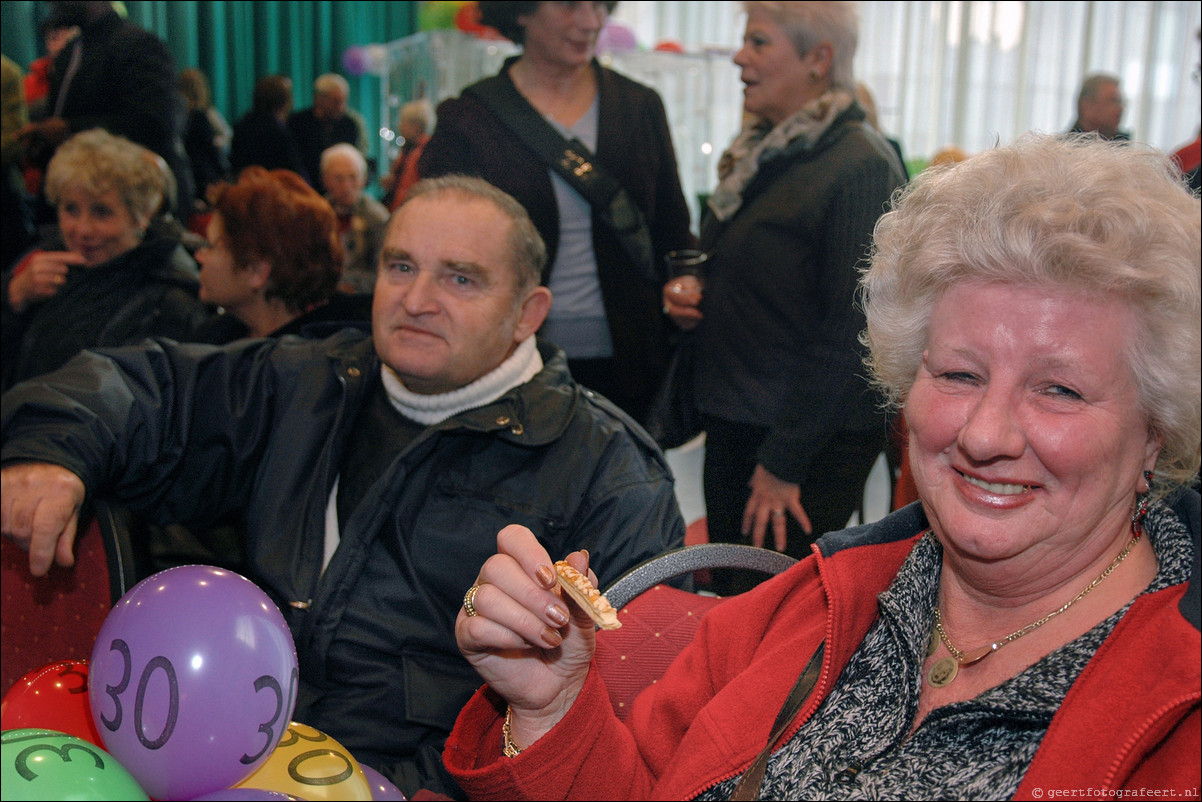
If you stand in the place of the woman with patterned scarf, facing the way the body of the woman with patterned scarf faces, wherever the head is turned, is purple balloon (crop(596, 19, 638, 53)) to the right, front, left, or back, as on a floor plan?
right

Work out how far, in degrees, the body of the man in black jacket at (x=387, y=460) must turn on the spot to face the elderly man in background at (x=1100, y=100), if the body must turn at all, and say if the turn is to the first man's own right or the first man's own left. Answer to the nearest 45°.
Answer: approximately 180°

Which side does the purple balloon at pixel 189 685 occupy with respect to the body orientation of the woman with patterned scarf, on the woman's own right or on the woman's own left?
on the woman's own left

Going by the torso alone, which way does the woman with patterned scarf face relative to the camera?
to the viewer's left

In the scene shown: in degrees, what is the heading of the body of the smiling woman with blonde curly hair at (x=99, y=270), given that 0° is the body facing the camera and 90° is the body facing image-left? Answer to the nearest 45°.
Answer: approximately 45°

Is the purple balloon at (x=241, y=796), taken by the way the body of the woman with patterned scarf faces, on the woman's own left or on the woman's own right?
on the woman's own left

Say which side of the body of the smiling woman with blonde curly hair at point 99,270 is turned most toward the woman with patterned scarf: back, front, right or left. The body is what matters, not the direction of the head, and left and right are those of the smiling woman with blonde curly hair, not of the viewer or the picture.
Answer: left

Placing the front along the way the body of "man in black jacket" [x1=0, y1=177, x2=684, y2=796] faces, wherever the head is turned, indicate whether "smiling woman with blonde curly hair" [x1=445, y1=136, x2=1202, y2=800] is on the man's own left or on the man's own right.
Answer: on the man's own left
